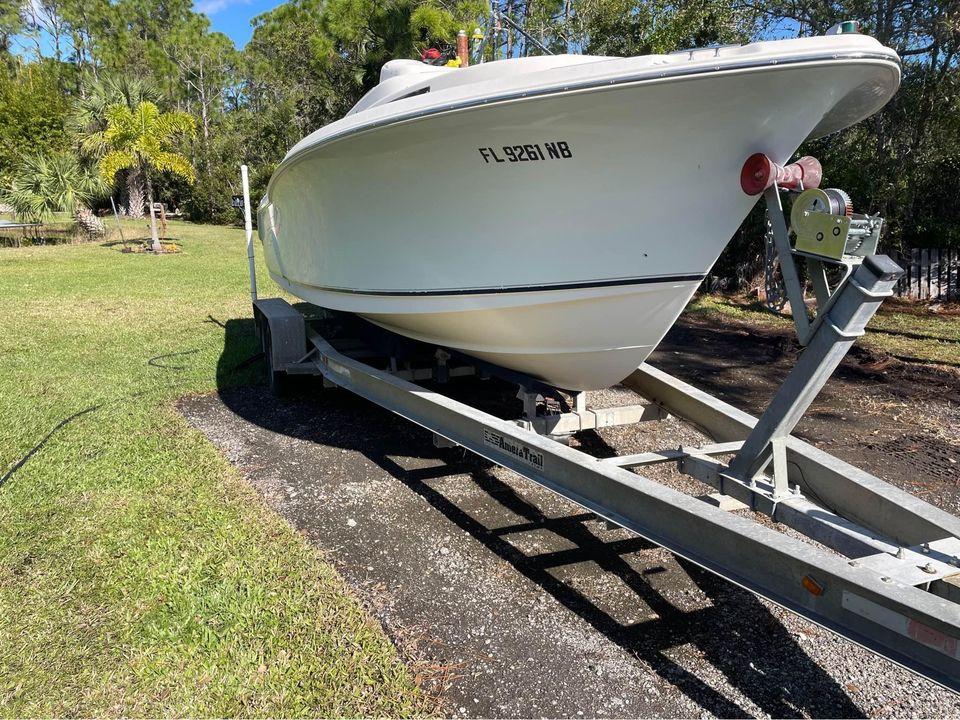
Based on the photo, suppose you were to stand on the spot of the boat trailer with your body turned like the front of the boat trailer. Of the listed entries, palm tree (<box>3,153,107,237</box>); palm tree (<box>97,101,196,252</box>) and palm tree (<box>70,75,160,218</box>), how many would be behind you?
3

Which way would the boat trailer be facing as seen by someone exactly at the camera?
facing the viewer and to the right of the viewer

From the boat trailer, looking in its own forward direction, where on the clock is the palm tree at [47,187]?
The palm tree is roughly at 6 o'clock from the boat trailer.

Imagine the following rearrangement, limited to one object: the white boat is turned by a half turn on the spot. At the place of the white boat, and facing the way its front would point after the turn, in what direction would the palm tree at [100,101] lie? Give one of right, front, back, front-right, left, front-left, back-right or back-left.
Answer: front

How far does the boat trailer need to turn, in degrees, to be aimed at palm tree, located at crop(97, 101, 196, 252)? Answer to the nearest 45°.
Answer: approximately 180°

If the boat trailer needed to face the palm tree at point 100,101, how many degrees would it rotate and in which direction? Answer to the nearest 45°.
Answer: approximately 180°

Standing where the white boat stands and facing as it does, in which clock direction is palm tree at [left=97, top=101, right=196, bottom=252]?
The palm tree is roughly at 6 o'clock from the white boat.

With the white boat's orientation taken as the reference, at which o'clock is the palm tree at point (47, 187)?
The palm tree is roughly at 6 o'clock from the white boat.
